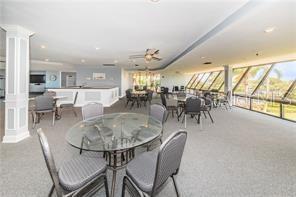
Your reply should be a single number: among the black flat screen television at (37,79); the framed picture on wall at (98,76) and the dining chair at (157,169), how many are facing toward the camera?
2

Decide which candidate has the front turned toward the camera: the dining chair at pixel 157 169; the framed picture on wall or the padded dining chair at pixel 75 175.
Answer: the framed picture on wall

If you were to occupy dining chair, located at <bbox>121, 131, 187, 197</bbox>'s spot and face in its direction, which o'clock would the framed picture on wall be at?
The framed picture on wall is roughly at 1 o'clock from the dining chair.

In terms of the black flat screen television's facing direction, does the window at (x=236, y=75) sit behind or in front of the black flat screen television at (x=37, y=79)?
in front

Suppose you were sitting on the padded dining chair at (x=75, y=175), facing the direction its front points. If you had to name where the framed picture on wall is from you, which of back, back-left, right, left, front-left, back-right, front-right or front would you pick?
front-left

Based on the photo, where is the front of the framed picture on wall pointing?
toward the camera

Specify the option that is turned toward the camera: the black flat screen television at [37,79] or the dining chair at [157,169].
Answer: the black flat screen television

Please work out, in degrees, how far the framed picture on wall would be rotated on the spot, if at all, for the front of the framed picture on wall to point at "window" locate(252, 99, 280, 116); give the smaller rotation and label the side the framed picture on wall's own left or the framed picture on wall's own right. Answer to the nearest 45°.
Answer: approximately 45° to the framed picture on wall's own left

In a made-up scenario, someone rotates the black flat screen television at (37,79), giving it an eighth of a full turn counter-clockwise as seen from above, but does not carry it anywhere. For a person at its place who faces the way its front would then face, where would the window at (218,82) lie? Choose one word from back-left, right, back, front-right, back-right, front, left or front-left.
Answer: front

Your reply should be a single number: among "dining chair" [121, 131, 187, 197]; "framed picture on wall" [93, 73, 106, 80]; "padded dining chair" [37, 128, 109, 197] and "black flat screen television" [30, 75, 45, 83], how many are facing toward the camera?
2

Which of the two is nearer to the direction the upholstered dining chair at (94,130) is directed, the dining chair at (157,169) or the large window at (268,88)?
the dining chair

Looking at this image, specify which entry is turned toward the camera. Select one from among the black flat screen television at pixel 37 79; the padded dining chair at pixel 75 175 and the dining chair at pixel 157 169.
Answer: the black flat screen television

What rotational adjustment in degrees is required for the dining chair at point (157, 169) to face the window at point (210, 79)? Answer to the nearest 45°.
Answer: approximately 45° to its right

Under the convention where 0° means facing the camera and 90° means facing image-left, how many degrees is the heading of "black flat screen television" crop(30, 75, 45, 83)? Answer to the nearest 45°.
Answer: approximately 0°

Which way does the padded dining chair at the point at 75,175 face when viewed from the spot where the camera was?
facing away from the viewer and to the right of the viewer

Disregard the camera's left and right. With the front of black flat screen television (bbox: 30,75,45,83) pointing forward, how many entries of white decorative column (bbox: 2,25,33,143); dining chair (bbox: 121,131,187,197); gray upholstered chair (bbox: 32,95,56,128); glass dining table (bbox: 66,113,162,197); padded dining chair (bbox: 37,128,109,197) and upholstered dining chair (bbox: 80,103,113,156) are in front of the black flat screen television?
6
